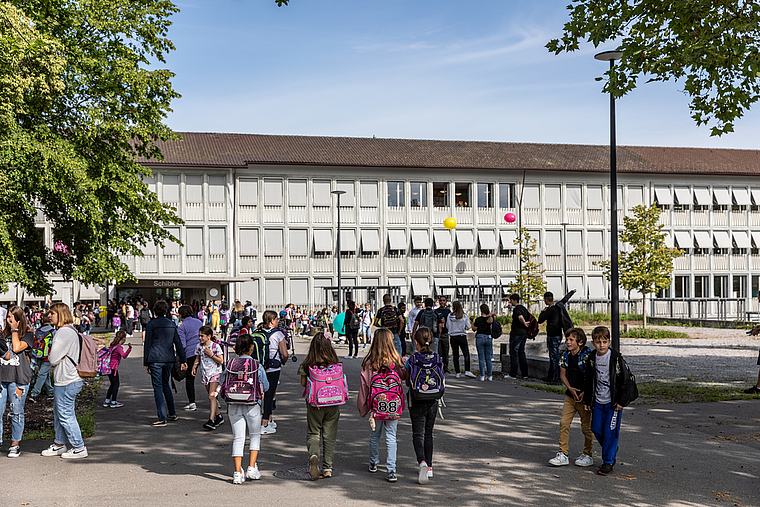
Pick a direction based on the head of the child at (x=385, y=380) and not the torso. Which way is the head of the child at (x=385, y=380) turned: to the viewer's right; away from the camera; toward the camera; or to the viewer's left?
away from the camera

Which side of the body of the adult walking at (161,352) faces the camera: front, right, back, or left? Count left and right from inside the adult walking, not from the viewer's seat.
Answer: back

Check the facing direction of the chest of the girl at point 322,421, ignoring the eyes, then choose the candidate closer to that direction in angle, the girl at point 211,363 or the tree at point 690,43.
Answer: the girl

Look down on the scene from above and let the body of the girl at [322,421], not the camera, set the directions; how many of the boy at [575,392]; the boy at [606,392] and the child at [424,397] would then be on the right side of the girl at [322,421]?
3

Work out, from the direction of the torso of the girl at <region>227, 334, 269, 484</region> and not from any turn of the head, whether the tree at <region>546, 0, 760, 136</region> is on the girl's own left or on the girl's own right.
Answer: on the girl's own right

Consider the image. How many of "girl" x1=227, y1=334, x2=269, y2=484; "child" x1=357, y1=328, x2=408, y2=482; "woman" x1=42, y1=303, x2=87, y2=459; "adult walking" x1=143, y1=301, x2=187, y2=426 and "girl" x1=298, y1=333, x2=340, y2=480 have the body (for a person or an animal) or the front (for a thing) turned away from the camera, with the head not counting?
4

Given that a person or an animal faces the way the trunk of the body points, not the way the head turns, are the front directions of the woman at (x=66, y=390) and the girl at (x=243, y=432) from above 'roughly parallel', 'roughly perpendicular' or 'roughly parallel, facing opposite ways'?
roughly perpendicular

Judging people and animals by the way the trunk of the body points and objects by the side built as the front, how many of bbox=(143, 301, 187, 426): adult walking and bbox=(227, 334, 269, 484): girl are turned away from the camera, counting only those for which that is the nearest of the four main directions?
2

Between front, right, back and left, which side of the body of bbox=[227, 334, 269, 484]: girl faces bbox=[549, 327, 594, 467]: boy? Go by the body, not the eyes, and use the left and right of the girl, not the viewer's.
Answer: right

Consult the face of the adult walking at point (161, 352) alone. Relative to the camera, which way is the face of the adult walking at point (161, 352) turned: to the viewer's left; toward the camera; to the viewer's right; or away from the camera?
away from the camera

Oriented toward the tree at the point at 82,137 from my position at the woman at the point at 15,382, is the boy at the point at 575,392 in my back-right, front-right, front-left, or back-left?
back-right

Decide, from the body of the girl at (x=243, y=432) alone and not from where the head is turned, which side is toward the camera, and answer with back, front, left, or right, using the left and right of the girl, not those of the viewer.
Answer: back

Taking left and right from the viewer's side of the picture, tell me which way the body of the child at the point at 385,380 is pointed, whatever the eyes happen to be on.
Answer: facing away from the viewer

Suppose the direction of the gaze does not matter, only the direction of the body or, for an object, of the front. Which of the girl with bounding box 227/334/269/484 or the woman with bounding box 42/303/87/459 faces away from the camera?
the girl

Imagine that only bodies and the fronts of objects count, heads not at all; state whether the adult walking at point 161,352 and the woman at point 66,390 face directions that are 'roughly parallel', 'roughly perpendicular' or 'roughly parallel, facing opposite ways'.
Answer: roughly perpendicular

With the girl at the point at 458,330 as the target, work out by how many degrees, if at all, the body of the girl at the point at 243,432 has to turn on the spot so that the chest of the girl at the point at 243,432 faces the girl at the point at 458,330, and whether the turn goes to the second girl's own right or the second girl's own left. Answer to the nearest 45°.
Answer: approximately 45° to the second girl's own right

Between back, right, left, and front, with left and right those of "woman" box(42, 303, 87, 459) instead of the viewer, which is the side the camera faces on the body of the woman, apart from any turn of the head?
left
